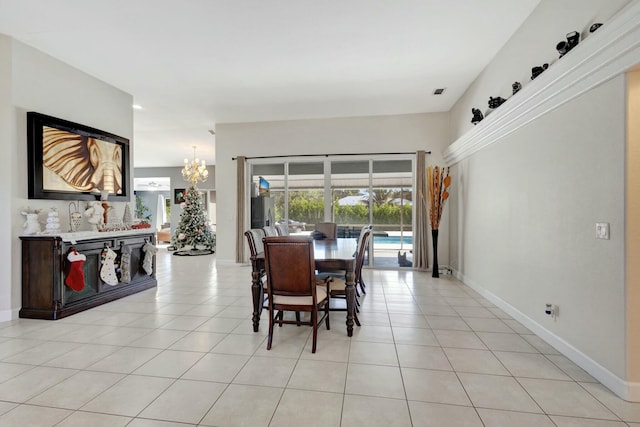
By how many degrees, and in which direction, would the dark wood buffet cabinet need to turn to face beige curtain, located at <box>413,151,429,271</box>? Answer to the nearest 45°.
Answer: approximately 45° to its left

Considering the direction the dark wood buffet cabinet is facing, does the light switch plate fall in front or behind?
in front

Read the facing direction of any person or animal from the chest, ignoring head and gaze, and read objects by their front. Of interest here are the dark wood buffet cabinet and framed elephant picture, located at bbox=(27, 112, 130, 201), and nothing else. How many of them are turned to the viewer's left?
0

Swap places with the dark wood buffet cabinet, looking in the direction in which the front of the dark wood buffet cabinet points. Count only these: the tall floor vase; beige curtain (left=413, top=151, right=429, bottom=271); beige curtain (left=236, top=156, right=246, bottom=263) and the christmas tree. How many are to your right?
0

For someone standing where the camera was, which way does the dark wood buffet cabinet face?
facing the viewer and to the right of the viewer

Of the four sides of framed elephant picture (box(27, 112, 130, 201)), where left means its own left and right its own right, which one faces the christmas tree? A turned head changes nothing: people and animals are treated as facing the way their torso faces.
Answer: left

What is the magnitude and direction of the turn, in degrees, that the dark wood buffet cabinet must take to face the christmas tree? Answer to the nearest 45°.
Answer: approximately 90° to its left

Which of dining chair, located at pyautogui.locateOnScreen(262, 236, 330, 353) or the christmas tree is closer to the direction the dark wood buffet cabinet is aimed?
the dining chair

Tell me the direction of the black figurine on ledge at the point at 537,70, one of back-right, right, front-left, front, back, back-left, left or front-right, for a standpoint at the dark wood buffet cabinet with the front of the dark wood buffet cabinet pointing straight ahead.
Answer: front

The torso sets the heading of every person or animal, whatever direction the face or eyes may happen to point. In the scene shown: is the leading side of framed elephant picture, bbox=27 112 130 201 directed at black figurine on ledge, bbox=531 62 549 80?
yes

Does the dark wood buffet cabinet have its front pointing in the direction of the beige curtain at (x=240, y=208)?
no

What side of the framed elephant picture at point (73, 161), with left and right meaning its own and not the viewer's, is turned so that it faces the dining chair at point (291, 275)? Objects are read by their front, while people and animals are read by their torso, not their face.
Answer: front

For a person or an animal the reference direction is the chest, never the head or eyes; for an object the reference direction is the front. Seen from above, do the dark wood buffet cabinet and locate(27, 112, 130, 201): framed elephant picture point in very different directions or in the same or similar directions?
same or similar directions

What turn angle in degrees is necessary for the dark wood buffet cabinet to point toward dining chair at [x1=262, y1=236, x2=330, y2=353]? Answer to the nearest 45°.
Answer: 0° — it already faces it
